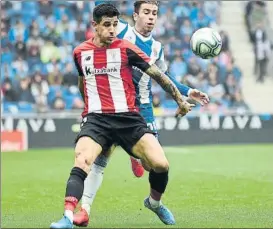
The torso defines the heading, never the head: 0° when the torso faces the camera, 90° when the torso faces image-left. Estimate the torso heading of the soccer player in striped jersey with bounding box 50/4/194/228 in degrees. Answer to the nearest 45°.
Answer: approximately 0°

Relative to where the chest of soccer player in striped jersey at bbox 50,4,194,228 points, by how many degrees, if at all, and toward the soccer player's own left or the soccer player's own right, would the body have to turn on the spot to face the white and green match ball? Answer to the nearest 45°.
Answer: approximately 135° to the soccer player's own left
